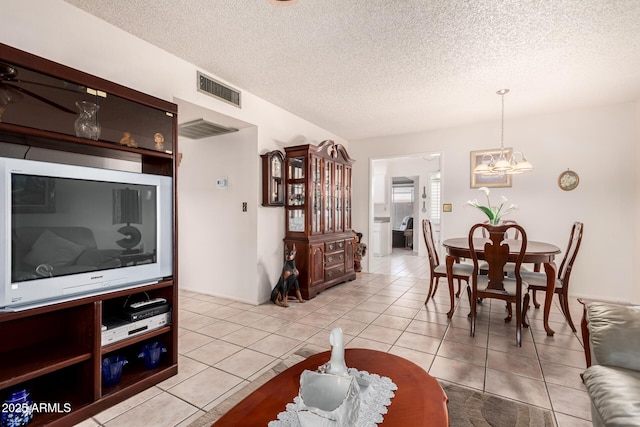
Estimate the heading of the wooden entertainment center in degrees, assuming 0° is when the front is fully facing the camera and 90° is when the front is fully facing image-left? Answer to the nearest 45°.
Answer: approximately 315°

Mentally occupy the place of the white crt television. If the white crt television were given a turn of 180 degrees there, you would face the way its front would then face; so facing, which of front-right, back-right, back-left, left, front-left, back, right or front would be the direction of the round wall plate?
back-right

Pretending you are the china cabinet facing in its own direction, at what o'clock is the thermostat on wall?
The thermostat on wall is roughly at 4 o'clock from the china cabinet.

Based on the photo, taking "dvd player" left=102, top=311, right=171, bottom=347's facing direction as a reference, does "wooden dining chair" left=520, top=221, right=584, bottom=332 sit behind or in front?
in front

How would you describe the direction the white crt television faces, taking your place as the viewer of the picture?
facing the viewer and to the right of the viewer

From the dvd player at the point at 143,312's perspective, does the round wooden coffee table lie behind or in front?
in front

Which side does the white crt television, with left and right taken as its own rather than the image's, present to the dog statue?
left

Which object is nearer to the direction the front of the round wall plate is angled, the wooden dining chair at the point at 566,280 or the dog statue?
the wooden dining chair

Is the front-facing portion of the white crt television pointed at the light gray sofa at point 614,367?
yes

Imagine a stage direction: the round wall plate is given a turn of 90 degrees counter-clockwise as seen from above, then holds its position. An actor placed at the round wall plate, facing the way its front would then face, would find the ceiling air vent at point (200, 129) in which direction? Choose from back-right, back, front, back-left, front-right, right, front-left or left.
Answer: back-right
